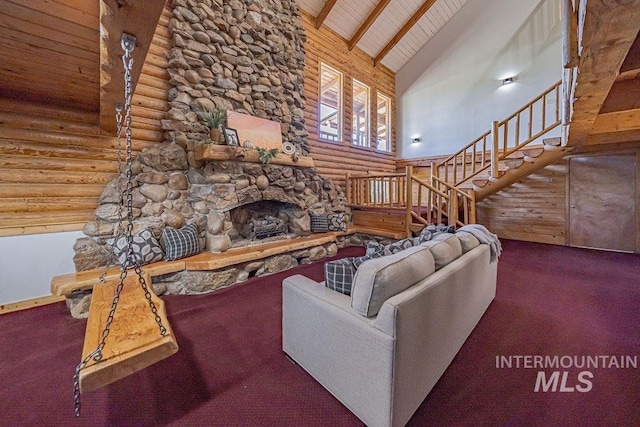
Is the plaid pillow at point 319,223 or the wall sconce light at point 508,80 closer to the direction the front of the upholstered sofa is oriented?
the plaid pillow

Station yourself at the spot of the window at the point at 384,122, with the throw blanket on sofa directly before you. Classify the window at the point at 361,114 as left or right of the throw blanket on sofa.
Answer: right

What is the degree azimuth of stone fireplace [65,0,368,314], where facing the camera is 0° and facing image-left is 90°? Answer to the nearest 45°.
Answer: approximately 315°

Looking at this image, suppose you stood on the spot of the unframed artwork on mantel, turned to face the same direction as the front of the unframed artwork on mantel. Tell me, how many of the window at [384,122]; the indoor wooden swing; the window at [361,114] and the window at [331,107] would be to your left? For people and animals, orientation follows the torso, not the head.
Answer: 3

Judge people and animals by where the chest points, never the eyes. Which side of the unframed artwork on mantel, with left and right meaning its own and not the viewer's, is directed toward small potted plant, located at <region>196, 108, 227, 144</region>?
right

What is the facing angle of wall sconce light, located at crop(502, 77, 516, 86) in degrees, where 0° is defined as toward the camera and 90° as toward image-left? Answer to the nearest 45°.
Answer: approximately 45°

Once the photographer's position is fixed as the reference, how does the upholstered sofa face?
facing away from the viewer and to the left of the viewer

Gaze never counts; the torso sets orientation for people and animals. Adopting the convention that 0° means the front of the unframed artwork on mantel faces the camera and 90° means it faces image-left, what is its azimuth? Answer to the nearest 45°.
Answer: approximately 315°

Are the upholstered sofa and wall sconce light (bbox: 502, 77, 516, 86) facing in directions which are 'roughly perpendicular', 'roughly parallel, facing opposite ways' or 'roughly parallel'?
roughly perpendicular
